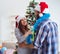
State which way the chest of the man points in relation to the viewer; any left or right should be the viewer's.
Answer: facing away from the viewer and to the left of the viewer
